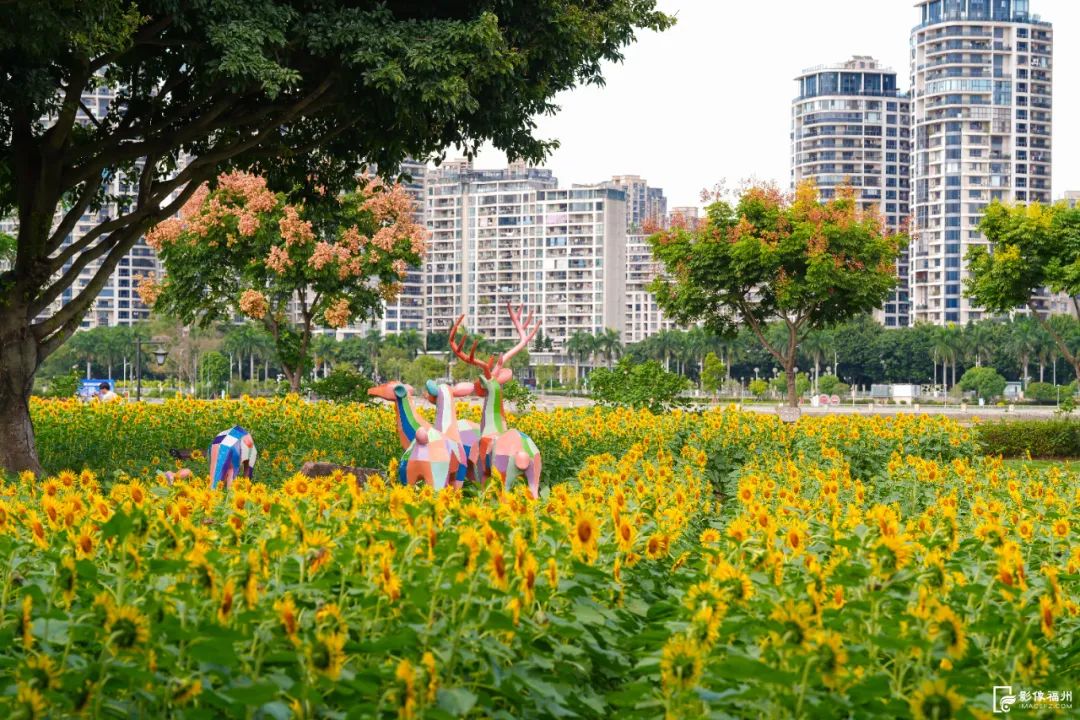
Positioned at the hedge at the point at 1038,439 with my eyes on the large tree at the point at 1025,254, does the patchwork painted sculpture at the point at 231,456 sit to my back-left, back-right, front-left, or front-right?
back-left

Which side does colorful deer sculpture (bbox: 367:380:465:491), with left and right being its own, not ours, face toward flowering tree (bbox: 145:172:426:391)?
front

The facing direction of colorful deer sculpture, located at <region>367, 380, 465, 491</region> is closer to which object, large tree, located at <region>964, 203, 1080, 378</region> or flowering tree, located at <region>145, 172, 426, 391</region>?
the flowering tree

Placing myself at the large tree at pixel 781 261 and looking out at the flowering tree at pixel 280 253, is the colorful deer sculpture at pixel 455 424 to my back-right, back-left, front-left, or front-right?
front-left

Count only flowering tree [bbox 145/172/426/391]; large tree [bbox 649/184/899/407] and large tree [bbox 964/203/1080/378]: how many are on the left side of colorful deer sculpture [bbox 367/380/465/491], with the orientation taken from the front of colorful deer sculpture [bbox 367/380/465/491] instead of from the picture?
0

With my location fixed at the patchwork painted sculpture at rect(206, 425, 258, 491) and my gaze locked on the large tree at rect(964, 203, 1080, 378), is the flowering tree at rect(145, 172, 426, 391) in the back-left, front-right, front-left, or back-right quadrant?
front-left

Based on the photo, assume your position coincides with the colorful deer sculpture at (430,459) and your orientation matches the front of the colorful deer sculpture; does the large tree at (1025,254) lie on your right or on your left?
on your right

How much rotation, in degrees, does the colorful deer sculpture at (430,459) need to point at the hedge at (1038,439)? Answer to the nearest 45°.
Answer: approximately 135° to its right
